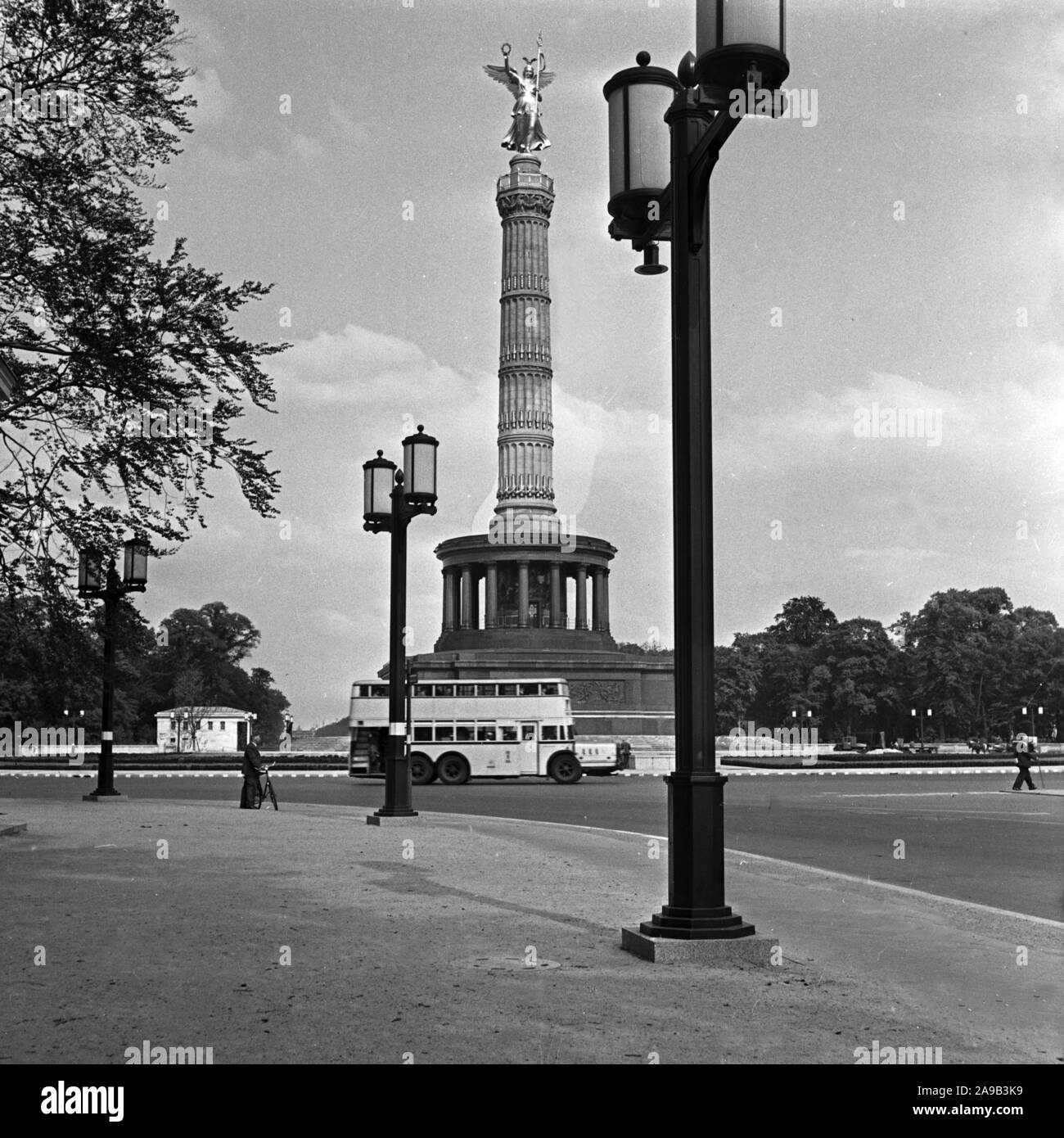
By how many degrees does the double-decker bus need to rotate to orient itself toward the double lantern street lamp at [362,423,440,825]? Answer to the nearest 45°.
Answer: approximately 90° to its right

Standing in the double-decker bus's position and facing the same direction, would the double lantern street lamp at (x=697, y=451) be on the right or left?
on its right

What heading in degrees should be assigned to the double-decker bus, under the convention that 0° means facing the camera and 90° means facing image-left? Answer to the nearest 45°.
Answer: approximately 270°

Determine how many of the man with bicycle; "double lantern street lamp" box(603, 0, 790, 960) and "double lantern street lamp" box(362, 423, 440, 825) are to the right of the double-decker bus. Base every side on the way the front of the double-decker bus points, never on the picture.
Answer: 3

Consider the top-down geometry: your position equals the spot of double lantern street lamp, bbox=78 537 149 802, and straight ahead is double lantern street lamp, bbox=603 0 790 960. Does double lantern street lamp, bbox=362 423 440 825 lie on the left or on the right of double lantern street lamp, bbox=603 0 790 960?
left

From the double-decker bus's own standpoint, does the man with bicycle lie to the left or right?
on its right

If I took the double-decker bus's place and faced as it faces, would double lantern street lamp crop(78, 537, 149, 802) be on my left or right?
on my right
